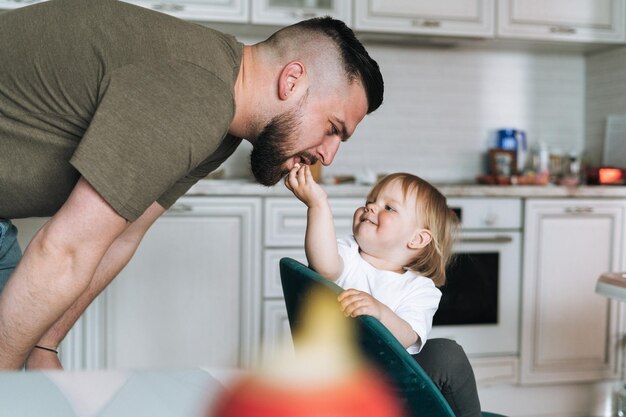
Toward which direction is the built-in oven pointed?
toward the camera

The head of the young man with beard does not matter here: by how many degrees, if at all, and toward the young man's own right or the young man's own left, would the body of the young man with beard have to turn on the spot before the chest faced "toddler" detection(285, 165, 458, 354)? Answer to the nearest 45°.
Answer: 0° — they already face them

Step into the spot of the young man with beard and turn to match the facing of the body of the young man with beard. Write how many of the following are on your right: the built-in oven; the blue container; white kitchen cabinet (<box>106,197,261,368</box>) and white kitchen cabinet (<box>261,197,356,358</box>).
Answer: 0

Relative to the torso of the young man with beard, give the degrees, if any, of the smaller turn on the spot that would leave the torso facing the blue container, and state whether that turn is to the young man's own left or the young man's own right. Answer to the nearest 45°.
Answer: approximately 45° to the young man's own left

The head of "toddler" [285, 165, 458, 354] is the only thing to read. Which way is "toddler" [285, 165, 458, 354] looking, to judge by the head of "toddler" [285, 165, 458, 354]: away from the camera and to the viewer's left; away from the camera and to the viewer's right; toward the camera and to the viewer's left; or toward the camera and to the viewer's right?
toward the camera and to the viewer's left

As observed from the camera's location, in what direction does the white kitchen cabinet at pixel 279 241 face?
facing the viewer

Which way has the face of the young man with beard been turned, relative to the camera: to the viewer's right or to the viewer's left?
to the viewer's right

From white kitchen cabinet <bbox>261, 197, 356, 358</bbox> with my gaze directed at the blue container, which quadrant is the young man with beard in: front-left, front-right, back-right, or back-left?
back-right

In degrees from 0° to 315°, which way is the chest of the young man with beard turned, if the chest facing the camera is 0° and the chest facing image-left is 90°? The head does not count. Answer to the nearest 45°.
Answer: approximately 270°

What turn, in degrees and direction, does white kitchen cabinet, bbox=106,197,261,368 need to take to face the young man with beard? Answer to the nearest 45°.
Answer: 0° — it already faces them

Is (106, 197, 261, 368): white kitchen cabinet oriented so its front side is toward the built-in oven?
no

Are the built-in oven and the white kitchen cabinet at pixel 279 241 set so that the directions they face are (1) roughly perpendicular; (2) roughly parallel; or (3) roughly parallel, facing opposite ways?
roughly parallel

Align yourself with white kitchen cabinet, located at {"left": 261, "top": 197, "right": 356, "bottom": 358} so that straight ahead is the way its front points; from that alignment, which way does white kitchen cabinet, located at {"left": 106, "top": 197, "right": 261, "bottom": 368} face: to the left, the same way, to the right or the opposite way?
the same way

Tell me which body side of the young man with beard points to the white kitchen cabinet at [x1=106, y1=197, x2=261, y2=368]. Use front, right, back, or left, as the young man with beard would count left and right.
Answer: left

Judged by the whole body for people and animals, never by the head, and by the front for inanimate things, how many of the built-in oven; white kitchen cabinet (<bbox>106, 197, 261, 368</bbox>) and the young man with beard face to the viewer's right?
1

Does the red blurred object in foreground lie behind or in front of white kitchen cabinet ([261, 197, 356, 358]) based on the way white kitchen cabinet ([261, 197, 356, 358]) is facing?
in front

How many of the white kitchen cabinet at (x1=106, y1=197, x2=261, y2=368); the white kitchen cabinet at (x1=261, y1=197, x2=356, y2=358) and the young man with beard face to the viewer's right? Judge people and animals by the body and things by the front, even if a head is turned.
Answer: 1

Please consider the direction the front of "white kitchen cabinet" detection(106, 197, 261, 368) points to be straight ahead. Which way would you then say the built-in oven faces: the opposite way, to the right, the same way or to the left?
the same way

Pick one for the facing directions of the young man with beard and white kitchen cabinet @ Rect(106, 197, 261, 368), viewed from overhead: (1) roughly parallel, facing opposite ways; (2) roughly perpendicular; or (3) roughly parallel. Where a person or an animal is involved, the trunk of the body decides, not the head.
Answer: roughly perpendicular
